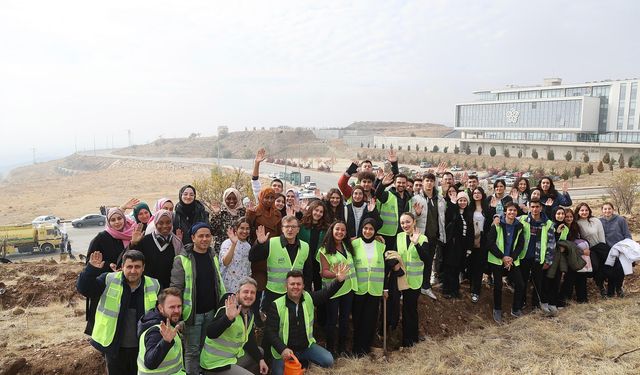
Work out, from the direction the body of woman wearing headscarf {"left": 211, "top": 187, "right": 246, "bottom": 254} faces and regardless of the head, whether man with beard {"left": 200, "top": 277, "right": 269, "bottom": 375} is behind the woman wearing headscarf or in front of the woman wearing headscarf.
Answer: in front

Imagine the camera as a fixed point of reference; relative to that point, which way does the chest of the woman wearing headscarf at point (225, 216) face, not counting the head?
toward the camera

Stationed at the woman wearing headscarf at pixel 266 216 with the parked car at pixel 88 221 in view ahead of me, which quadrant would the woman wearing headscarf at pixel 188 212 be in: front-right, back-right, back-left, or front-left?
front-left

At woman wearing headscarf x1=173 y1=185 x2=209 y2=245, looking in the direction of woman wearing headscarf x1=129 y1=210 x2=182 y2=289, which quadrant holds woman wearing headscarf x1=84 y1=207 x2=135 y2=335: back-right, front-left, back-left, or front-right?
front-right

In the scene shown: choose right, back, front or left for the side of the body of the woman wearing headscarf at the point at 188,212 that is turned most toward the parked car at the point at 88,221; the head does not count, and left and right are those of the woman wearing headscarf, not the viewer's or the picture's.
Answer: back

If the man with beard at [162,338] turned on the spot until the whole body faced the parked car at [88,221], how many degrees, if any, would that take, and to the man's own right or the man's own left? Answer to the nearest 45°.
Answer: approximately 135° to the man's own left

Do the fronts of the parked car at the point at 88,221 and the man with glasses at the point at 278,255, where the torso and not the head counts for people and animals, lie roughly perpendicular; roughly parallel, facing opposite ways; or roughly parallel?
roughly perpendicular

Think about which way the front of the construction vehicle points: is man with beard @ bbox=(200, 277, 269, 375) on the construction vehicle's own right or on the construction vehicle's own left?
on the construction vehicle's own right

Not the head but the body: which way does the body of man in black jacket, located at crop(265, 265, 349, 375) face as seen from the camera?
toward the camera

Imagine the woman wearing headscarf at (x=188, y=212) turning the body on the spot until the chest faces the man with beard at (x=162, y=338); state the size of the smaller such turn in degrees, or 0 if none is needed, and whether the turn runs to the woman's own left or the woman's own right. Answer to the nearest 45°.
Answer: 0° — they already face them

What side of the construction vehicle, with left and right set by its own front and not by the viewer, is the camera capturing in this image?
right

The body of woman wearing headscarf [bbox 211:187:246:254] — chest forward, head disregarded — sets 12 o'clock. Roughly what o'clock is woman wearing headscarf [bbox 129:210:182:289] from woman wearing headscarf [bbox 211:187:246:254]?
woman wearing headscarf [bbox 129:210:182:289] is roughly at 1 o'clock from woman wearing headscarf [bbox 211:187:246:254].

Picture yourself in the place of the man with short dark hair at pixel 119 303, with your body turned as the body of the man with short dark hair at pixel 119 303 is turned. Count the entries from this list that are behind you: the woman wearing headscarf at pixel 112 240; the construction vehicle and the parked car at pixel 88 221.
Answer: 3

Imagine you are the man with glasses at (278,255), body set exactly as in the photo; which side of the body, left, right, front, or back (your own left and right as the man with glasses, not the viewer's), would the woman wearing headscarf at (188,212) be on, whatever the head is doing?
right

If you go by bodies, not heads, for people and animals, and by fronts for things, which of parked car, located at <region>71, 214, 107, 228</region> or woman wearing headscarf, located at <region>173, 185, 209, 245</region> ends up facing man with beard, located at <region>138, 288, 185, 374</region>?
the woman wearing headscarf

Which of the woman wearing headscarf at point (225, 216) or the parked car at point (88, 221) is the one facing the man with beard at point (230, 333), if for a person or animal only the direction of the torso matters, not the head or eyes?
the woman wearing headscarf
